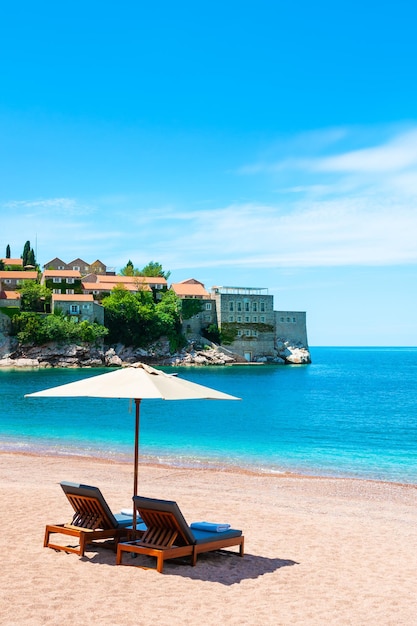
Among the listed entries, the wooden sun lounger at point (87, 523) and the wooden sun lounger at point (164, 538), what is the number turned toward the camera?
0
